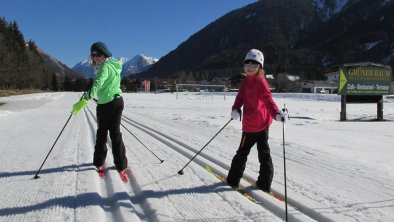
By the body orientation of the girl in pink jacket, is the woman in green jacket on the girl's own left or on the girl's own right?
on the girl's own right

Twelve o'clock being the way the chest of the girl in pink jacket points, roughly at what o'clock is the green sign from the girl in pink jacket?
The green sign is roughly at 5 o'clock from the girl in pink jacket.

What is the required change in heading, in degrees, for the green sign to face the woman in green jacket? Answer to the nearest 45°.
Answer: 0° — it already faces them

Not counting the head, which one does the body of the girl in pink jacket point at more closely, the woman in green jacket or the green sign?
the woman in green jacket

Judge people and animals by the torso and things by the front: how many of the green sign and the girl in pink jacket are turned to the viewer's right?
0

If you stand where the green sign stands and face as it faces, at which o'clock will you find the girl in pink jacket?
The girl in pink jacket is roughly at 12 o'clock from the green sign.

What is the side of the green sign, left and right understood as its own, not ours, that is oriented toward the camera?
front

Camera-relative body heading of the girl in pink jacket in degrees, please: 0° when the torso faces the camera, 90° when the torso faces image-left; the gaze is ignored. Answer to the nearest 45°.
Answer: approximately 45°
